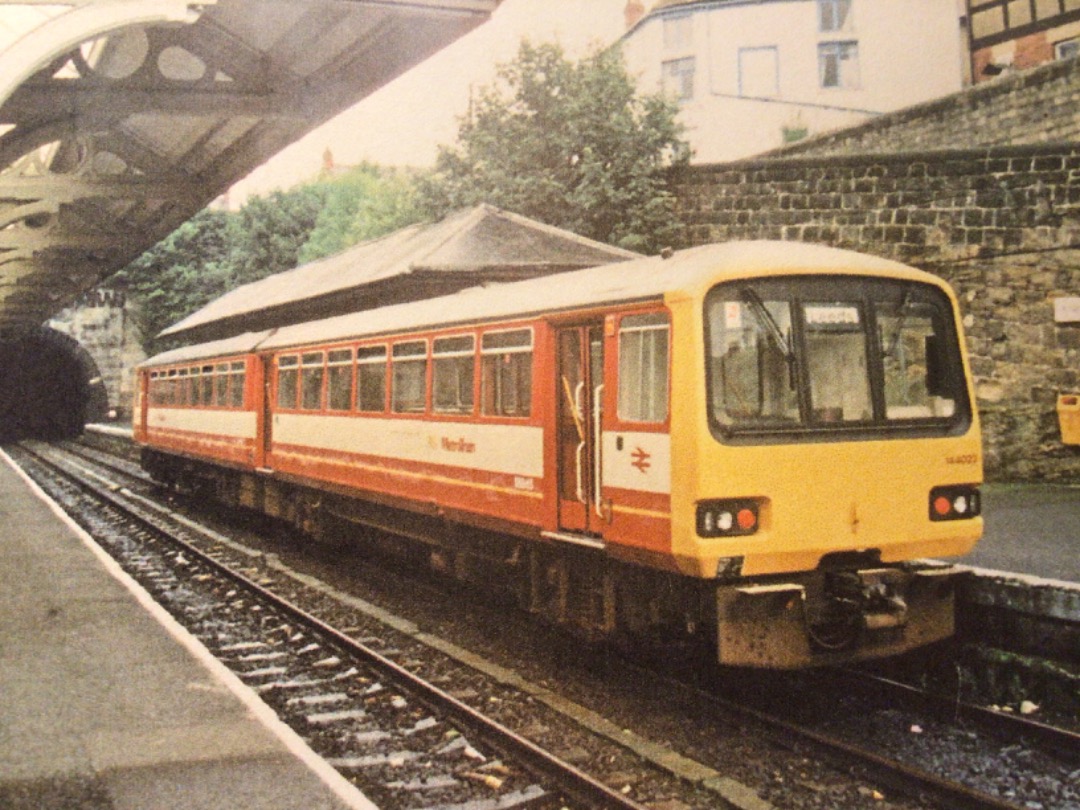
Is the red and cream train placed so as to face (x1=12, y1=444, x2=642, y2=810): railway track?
no

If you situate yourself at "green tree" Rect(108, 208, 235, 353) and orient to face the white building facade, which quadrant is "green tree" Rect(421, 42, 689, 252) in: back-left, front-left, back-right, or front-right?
front-right

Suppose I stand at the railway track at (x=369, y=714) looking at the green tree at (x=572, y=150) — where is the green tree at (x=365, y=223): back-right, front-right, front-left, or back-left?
front-left

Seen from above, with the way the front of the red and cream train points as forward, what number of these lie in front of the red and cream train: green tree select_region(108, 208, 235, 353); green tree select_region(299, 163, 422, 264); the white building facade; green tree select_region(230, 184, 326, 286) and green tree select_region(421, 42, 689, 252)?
0

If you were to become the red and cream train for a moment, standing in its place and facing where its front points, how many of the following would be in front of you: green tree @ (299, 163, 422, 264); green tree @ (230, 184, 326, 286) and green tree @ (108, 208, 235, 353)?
0

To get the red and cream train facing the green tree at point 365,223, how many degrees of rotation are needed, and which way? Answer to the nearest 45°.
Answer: approximately 135° to its left

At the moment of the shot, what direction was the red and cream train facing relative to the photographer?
facing the viewer and to the right of the viewer

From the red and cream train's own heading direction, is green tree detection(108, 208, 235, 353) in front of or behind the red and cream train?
behind

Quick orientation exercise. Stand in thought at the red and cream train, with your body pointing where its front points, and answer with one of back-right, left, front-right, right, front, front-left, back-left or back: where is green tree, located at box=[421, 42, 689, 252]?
back-left

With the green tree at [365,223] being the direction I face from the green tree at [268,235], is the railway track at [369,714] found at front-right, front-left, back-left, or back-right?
front-right

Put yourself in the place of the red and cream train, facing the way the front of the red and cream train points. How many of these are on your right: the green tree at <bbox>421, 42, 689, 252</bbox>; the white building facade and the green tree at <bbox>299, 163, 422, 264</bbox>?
0

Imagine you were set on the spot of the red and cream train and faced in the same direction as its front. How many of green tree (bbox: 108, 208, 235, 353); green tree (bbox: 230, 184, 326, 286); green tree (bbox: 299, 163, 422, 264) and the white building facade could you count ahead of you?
0

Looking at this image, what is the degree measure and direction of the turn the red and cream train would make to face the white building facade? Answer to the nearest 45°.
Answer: approximately 135° to its left

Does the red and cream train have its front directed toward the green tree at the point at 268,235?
no
